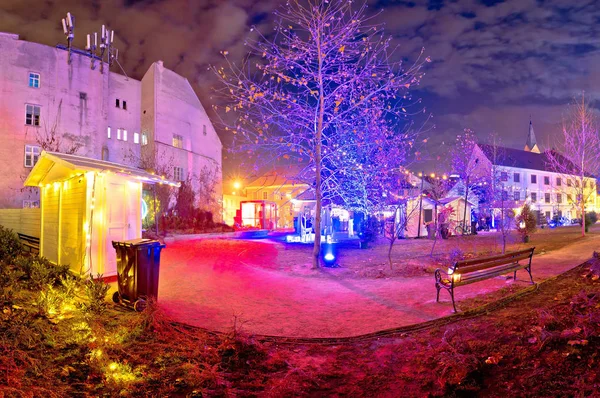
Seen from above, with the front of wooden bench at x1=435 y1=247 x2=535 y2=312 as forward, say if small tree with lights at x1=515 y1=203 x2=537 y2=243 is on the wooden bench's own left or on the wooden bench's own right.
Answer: on the wooden bench's own right
